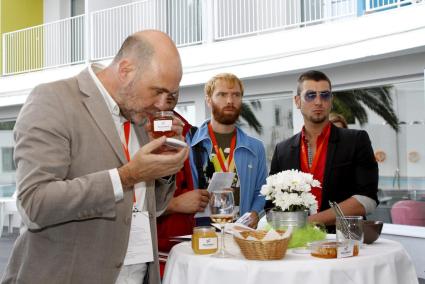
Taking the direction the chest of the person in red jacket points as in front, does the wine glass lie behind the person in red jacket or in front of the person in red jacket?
in front

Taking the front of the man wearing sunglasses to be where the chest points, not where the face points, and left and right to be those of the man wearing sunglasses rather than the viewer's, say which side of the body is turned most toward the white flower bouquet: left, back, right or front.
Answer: front

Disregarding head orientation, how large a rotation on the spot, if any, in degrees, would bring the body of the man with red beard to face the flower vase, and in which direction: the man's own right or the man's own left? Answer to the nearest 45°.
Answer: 0° — they already face it

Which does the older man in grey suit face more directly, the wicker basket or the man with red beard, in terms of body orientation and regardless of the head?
the wicker basket

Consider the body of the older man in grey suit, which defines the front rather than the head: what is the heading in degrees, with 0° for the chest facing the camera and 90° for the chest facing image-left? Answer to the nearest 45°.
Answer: approximately 315°

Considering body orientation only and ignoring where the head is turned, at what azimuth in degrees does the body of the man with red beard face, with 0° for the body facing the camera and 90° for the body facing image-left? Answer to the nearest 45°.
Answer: approximately 0°

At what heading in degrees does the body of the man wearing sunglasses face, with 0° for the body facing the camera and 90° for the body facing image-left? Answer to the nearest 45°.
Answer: approximately 0°

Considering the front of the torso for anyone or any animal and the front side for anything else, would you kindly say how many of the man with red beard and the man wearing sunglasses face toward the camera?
2

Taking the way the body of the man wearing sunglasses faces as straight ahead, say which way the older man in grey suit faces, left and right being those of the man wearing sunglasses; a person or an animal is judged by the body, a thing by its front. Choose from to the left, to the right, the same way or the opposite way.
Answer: to the left
